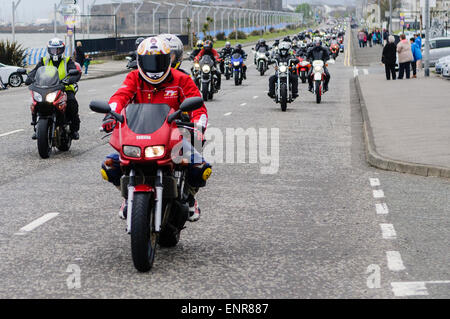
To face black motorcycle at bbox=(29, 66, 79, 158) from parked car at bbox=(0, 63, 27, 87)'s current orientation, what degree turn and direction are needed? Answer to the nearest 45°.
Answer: approximately 90° to its right

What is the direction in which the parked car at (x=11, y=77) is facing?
to the viewer's right

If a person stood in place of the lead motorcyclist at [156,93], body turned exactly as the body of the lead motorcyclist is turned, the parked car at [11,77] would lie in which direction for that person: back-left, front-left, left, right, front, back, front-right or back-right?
back

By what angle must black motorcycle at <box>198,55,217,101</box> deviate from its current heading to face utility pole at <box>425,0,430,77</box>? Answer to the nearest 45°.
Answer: approximately 135° to its left

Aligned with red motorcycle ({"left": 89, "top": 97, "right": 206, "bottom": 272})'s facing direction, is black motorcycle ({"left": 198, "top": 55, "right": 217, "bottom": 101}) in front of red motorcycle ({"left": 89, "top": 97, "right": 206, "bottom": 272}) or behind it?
behind

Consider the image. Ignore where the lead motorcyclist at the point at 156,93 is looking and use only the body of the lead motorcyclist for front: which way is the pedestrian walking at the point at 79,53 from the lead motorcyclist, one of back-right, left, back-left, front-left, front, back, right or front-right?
back

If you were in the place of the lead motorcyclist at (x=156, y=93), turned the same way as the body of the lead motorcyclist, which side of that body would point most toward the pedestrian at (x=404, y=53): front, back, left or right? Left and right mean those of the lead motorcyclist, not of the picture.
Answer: back
